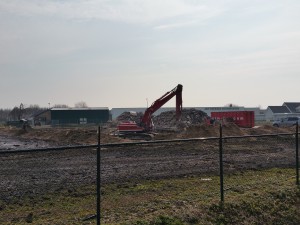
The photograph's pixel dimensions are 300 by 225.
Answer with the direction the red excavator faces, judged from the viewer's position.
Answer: facing to the right of the viewer
